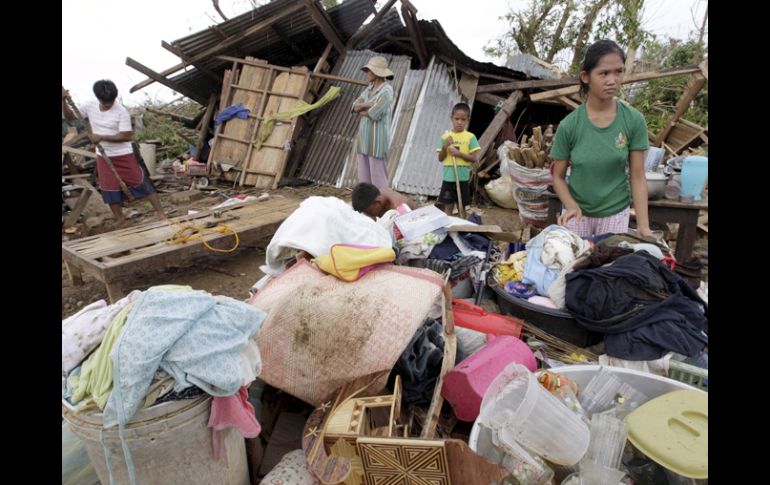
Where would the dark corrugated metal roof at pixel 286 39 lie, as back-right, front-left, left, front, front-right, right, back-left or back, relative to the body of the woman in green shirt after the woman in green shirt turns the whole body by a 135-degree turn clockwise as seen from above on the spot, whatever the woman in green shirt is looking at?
front

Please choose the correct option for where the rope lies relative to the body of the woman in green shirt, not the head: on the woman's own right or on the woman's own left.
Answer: on the woman's own right

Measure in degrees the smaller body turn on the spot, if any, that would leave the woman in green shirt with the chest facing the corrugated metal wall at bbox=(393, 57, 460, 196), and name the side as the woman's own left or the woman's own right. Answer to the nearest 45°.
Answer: approximately 135° to the woman's own right

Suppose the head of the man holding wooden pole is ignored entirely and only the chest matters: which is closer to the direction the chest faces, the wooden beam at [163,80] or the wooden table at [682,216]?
the wooden table
